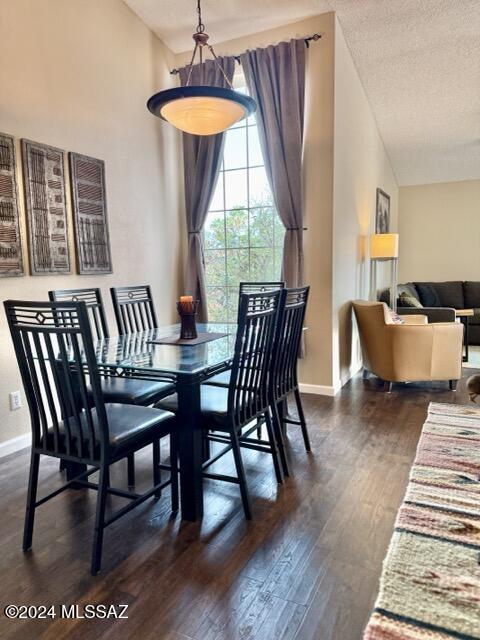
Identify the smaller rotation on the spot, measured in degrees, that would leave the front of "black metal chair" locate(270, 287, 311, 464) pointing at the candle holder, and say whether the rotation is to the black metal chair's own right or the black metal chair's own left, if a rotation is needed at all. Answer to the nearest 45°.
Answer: approximately 45° to the black metal chair's own left

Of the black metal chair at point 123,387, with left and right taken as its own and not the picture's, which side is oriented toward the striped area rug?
front

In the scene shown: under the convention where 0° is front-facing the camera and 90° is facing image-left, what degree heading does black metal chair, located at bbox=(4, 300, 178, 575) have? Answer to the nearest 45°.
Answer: approximately 225°

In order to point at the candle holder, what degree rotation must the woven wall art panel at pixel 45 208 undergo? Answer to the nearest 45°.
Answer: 0° — it already faces it

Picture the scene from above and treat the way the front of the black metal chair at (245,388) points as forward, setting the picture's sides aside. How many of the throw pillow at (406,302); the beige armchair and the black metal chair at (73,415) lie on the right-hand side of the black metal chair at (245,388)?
2

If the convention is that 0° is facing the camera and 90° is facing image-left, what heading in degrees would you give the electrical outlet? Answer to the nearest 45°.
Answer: approximately 315°

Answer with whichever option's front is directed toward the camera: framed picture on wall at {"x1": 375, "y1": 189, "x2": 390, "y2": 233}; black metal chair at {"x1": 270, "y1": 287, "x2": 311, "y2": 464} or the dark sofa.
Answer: the dark sofa

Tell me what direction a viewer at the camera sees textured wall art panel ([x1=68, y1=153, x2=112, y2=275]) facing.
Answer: facing the viewer and to the right of the viewer

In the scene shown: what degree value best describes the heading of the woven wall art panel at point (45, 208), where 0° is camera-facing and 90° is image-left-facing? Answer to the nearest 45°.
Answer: approximately 315°

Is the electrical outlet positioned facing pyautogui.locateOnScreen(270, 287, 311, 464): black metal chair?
yes

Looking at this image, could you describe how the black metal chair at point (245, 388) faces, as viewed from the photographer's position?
facing away from the viewer and to the left of the viewer

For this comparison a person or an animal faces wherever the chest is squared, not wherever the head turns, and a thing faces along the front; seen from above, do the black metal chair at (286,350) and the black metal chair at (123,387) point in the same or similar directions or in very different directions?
very different directions

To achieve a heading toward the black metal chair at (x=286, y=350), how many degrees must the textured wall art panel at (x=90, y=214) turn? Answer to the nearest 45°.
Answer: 0° — it already faces it

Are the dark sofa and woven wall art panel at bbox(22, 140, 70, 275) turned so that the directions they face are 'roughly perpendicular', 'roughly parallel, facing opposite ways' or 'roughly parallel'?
roughly perpendicular

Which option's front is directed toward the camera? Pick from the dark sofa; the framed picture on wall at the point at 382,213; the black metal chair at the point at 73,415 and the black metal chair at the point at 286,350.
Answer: the dark sofa
